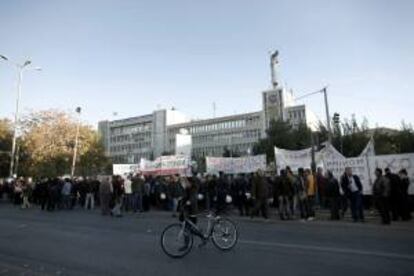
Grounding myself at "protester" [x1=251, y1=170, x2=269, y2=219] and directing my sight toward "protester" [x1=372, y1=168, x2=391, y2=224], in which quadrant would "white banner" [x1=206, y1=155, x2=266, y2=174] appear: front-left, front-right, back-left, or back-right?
back-left

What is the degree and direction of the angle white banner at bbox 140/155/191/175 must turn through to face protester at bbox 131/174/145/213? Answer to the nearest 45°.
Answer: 0° — it already faces them

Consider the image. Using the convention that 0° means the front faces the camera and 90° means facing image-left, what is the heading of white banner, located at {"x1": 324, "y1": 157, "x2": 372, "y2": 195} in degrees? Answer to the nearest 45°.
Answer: approximately 0°

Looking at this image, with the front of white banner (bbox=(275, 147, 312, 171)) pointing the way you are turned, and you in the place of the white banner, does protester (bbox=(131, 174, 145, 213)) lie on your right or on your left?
on your right

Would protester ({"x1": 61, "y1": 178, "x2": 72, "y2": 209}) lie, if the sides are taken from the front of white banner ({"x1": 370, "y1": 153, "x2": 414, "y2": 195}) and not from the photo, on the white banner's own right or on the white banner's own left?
on the white banner's own right

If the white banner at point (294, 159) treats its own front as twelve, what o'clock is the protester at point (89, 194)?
The protester is roughly at 3 o'clock from the white banner.

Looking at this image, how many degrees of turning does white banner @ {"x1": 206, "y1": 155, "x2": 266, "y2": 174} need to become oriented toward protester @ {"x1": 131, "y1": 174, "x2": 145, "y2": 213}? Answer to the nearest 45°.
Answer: approximately 45° to its right

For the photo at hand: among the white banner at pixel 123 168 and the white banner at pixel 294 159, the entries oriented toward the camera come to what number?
2

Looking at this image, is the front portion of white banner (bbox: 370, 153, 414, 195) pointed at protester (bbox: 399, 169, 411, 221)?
yes
